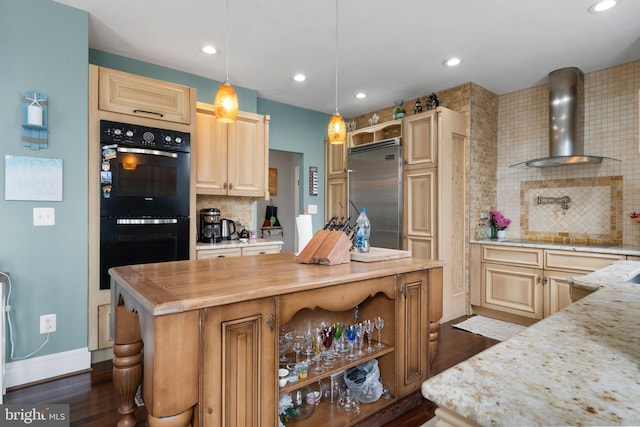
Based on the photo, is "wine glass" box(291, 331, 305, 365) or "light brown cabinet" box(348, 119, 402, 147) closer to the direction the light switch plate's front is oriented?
the wine glass

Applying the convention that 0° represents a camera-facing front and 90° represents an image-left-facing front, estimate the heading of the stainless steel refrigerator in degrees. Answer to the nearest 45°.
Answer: approximately 45°

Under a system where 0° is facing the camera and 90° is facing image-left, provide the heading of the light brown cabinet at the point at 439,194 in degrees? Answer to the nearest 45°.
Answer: approximately 45°

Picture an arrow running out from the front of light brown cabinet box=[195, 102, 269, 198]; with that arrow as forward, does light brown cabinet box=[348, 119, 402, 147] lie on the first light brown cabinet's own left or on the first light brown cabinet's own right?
on the first light brown cabinet's own left

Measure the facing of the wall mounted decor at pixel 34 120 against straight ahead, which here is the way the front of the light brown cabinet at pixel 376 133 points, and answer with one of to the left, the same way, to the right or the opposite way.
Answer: to the left

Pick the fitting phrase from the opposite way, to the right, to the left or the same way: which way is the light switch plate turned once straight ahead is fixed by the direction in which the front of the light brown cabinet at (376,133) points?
to the left

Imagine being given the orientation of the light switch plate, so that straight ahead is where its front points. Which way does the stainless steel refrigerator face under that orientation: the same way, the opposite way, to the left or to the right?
to the right
